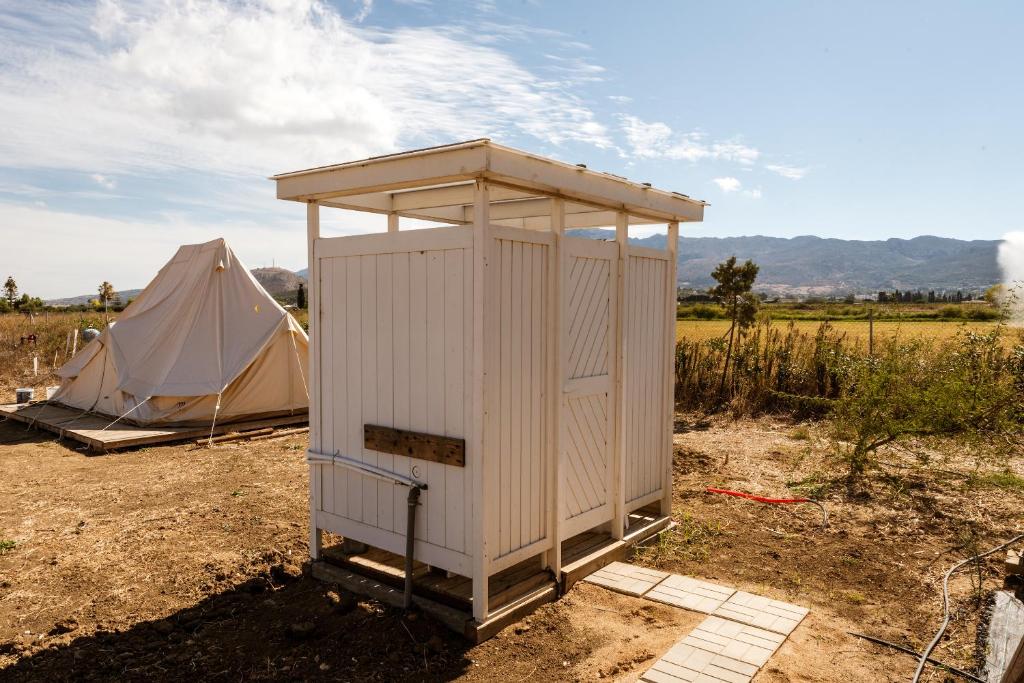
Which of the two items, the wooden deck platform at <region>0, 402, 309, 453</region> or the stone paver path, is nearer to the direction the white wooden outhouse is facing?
the stone paver path

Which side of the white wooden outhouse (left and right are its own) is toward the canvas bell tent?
back

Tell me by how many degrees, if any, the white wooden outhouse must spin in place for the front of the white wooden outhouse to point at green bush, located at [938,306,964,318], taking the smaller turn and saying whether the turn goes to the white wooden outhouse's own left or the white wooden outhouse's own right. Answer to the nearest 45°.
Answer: approximately 90° to the white wooden outhouse's own left

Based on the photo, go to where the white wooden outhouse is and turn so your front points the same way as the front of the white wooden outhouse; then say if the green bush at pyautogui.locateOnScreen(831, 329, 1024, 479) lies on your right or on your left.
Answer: on your left

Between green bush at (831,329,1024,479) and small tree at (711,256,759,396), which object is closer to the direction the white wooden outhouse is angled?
the green bush

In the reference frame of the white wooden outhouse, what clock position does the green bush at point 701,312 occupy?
The green bush is roughly at 8 o'clock from the white wooden outhouse.

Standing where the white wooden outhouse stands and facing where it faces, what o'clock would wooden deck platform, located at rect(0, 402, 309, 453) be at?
The wooden deck platform is roughly at 6 o'clock from the white wooden outhouse.

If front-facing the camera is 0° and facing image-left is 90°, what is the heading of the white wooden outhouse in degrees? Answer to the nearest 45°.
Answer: approximately 315°
